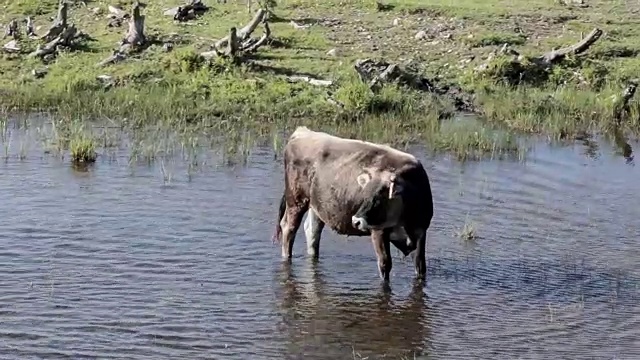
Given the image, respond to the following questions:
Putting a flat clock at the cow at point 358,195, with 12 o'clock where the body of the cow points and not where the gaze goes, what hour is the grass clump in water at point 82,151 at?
The grass clump in water is roughly at 6 o'clock from the cow.

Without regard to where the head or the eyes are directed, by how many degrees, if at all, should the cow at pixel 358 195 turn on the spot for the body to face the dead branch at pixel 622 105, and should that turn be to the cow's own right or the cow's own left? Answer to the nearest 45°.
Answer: approximately 90° to the cow's own left

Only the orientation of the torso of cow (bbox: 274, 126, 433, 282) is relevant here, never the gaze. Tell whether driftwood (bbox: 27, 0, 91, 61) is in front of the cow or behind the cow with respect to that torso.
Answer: behind

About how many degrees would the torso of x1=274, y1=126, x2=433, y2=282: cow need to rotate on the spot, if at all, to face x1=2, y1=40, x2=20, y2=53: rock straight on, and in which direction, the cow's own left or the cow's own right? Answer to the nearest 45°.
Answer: approximately 180°

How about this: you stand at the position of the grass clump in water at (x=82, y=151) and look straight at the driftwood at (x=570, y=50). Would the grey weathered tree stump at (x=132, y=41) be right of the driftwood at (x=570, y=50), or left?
left

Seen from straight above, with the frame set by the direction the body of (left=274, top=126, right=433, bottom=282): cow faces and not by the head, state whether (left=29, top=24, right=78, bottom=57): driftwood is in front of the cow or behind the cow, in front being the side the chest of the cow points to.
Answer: behind

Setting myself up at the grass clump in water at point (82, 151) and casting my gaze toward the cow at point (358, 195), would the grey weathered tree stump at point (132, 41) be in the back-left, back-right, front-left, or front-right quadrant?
back-left

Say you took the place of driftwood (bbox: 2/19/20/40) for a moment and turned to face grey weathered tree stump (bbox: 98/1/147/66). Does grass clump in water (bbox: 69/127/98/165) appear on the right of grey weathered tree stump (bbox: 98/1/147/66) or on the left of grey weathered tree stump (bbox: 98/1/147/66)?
right

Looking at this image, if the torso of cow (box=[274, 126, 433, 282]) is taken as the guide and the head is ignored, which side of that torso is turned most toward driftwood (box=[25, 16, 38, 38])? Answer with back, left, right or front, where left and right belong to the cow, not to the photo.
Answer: back

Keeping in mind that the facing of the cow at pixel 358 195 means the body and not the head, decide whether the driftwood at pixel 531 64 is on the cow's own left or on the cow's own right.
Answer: on the cow's own left

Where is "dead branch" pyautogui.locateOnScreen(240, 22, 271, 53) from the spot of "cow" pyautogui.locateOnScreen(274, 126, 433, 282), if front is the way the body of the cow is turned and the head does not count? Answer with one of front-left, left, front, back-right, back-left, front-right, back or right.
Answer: back-left

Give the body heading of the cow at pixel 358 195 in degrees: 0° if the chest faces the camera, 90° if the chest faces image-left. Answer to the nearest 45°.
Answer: approximately 315°
